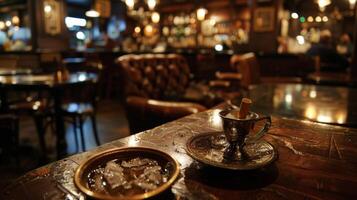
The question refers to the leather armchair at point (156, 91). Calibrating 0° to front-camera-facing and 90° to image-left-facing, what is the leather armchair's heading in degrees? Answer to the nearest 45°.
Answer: approximately 315°

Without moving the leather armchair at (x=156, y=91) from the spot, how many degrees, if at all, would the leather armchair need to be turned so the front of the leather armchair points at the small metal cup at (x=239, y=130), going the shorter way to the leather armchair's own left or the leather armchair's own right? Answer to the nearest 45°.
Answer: approximately 45° to the leather armchair's own right

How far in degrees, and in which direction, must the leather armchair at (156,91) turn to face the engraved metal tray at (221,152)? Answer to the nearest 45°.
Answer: approximately 45° to its right

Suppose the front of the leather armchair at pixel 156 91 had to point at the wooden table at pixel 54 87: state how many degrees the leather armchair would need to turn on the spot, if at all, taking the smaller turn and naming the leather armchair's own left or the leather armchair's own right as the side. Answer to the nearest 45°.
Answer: approximately 135° to the leather armchair's own right
